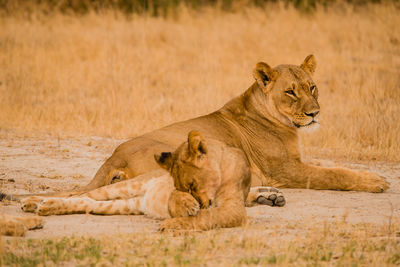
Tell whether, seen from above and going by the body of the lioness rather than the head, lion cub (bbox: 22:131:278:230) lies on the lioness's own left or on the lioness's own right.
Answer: on the lioness's own right

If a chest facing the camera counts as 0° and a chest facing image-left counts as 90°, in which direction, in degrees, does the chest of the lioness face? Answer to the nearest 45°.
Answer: approximately 270°
